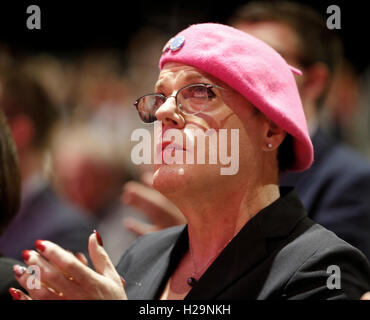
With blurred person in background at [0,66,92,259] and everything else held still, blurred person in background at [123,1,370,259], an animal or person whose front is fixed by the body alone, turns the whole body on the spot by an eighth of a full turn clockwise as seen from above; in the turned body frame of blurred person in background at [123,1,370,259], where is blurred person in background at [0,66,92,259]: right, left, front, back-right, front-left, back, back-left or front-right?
front

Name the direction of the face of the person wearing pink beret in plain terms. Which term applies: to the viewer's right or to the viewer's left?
to the viewer's left

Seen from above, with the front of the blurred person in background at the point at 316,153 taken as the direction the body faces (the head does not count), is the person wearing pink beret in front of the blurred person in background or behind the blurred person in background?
in front

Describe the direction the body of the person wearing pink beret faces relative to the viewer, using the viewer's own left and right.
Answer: facing the viewer and to the left of the viewer

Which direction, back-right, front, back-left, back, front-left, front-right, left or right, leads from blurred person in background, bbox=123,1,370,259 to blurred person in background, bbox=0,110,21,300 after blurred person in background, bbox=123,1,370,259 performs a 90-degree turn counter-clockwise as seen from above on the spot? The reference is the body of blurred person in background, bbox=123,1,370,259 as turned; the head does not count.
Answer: right

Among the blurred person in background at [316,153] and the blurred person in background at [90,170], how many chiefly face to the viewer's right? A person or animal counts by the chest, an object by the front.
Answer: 0

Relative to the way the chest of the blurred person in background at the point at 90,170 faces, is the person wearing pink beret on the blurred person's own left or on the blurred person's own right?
on the blurred person's own left

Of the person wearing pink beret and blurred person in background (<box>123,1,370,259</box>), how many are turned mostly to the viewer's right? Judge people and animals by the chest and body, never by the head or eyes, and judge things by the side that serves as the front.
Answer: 0

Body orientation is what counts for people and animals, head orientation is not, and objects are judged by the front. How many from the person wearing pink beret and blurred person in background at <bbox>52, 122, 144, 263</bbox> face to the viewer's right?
0

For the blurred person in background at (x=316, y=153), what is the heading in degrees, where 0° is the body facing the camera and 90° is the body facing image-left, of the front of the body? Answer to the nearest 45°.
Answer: approximately 45°

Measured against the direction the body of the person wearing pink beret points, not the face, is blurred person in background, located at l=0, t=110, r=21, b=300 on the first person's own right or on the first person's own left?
on the first person's own right
